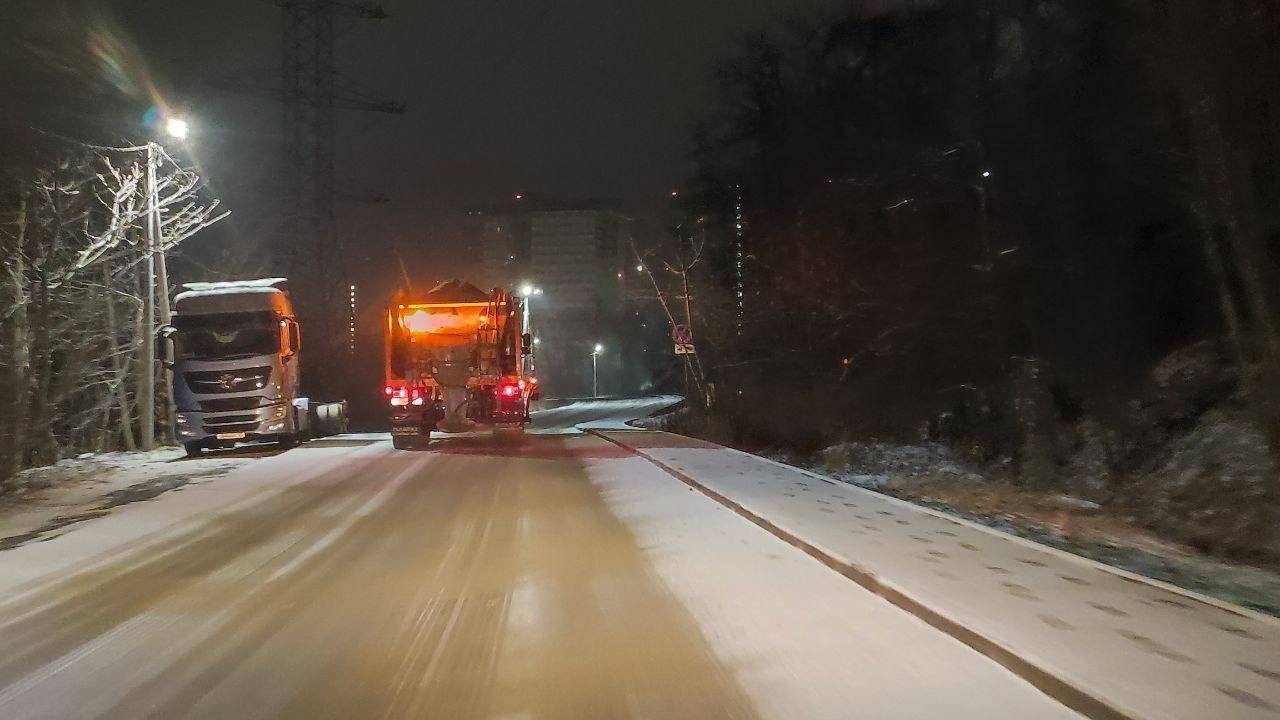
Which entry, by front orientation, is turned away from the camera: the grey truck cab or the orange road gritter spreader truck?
the orange road gritter spreader truck

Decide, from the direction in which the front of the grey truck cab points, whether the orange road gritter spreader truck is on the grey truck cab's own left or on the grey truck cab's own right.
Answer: on the grey truck cab's own left

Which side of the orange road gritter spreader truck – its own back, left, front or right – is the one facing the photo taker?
back

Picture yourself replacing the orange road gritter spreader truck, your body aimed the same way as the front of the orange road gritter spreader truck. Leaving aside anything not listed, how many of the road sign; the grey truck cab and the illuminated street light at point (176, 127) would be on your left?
2

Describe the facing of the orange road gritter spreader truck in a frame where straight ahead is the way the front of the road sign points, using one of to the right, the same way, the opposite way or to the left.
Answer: the opposite way

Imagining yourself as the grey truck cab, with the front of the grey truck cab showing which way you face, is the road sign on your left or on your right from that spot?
on your left

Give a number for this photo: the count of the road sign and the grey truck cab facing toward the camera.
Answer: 2

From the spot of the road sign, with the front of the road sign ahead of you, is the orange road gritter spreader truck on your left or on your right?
on your right

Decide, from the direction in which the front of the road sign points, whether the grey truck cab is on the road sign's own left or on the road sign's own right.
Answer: on the road sign's own right

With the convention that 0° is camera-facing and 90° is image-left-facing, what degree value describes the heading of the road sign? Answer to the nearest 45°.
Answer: approximately 0°

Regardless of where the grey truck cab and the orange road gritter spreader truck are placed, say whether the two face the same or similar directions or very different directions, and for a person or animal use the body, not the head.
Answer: very different directions

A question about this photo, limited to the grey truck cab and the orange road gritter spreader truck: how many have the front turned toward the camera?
1
